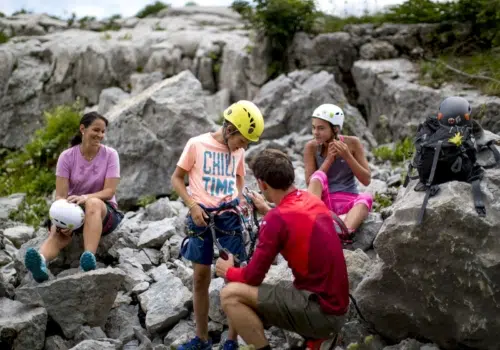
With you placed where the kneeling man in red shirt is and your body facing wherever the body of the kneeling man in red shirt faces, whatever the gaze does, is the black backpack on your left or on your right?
on your right

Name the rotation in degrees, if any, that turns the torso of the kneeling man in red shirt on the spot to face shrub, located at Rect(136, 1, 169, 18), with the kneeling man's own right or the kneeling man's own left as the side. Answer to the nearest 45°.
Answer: approximately 45° to the kneeling man's own right

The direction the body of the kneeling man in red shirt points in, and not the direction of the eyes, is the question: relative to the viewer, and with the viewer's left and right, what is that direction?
facing away from the viewer and to the left of the viewer

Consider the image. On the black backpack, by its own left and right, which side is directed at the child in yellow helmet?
right

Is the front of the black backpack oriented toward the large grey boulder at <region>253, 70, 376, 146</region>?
no

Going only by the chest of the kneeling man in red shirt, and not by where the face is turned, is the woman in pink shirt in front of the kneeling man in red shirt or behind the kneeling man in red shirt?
in front

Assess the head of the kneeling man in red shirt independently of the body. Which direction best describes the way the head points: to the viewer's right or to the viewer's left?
to the viewer's left

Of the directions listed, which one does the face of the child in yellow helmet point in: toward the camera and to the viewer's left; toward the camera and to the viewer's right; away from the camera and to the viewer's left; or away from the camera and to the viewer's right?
toward the camera and to the viewer's right

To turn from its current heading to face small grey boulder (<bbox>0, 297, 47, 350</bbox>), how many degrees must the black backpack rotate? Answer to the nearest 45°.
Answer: approximately 90° to its right

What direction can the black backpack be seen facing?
toward the camera

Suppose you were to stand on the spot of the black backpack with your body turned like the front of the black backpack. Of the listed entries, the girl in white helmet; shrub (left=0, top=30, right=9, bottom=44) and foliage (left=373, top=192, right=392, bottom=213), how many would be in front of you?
0

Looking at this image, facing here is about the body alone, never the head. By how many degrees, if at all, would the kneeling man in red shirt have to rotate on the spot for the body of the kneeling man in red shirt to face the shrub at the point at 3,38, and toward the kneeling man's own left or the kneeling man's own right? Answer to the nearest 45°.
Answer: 0° — they already face it

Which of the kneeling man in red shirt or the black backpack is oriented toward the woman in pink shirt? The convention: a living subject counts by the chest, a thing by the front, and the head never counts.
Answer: the kneeling man in red shirt

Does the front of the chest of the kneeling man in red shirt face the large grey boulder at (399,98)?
no

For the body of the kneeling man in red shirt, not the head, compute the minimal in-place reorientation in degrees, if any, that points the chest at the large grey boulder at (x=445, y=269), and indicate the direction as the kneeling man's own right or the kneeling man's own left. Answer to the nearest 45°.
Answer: approximately 135° to the kneeling man's own right

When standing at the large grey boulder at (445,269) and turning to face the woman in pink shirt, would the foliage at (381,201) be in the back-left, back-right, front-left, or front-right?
front-right

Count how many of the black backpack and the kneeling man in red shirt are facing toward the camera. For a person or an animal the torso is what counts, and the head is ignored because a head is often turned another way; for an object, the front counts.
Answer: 1
